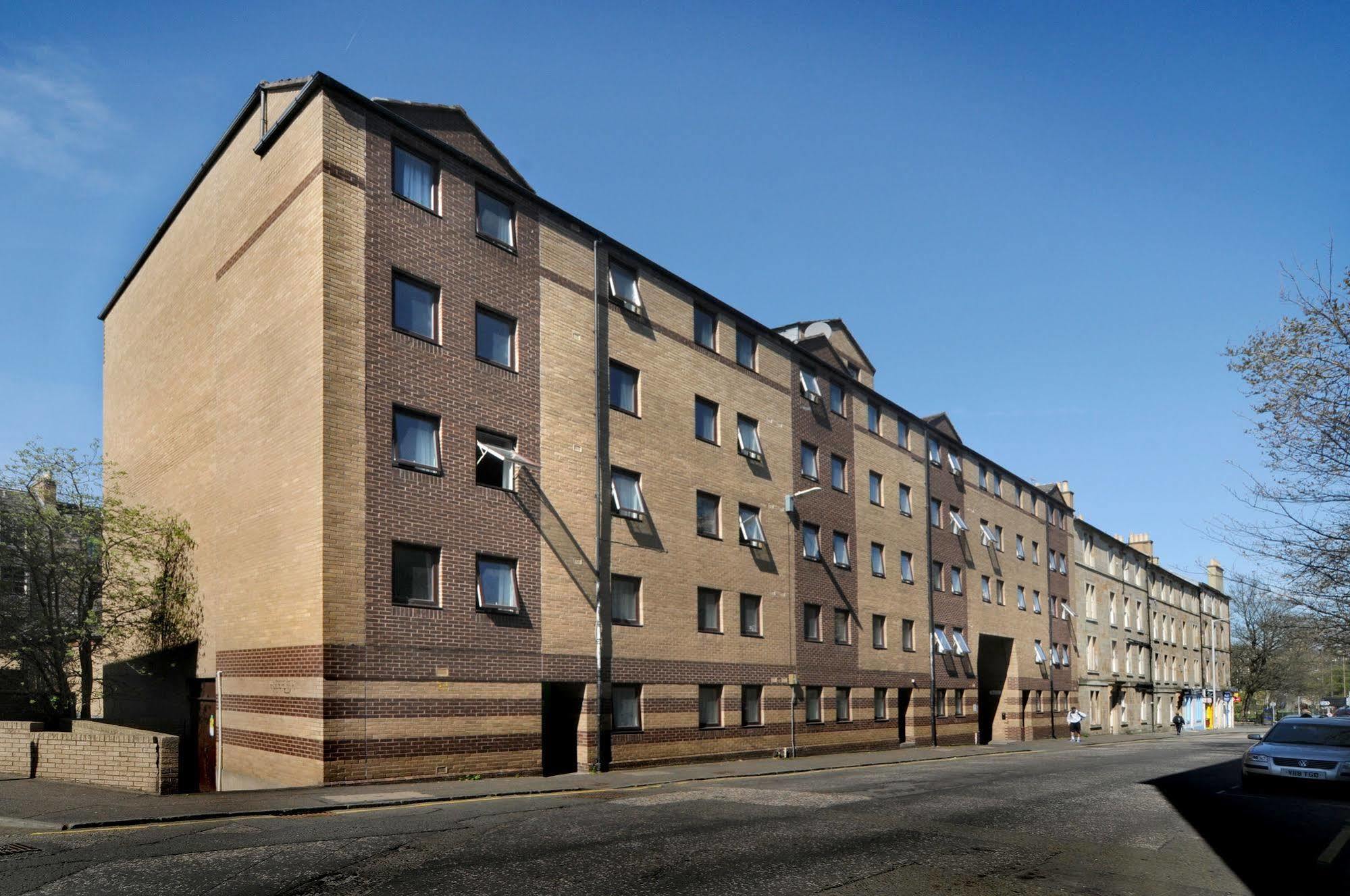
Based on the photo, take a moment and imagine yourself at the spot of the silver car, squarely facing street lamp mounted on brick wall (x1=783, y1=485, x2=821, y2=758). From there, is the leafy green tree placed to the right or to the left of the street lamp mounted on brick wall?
left

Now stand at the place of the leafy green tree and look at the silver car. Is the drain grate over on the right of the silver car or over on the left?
right

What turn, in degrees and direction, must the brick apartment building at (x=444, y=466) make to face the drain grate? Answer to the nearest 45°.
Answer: approximately 45° to its right

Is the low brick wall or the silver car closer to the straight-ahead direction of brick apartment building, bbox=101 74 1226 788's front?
the silver car

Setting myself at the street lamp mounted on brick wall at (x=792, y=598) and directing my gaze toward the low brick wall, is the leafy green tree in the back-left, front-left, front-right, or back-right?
front-right

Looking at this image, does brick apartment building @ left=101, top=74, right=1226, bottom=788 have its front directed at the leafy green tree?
no

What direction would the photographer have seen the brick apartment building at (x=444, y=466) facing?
facing the viewer and to the right of the viewer

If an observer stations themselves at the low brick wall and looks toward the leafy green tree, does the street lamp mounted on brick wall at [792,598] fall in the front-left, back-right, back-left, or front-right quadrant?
front-right

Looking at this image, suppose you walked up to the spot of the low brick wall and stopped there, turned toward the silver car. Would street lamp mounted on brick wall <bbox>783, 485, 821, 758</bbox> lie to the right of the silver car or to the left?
left
